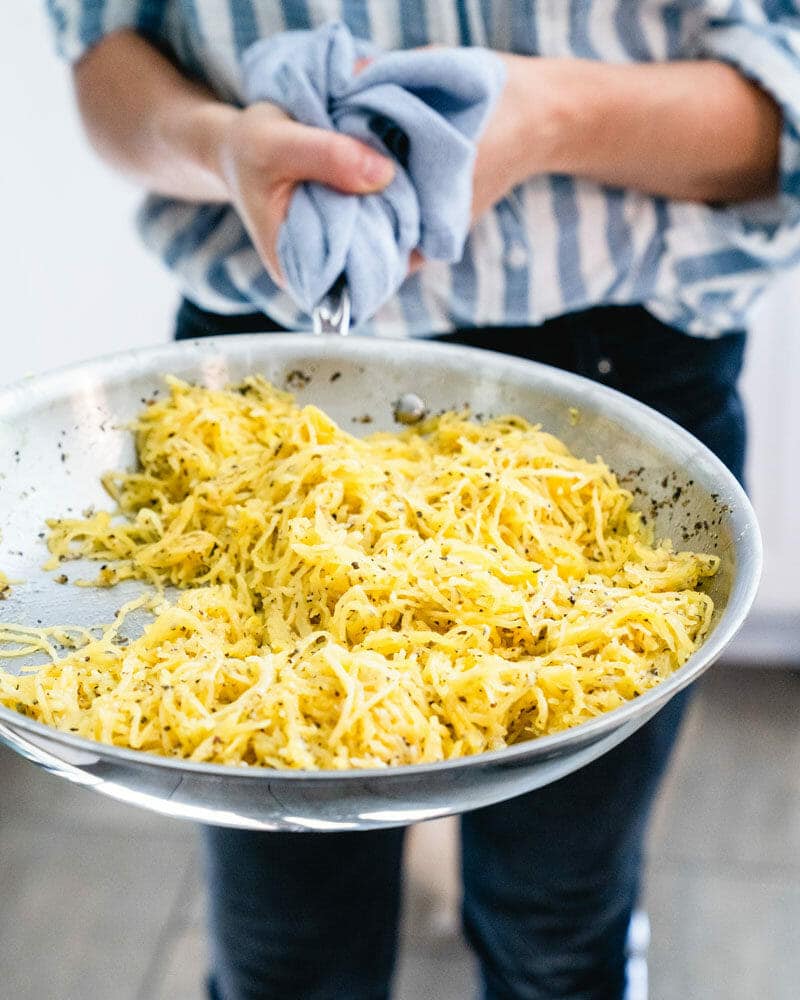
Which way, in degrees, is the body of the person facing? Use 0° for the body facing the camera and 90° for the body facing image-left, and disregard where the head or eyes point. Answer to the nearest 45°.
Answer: approximately 0°
